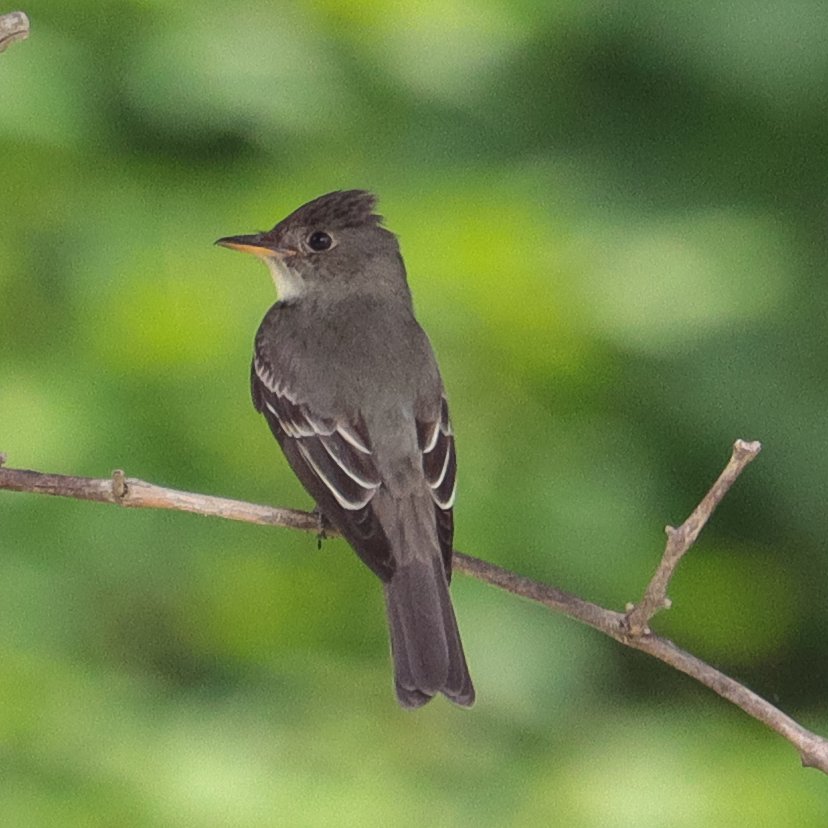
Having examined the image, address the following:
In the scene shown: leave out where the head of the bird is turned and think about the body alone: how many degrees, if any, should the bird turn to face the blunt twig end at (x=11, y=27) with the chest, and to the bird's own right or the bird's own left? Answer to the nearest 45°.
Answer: approximately 90° to the bird's own left

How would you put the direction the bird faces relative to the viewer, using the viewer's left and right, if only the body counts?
facing away from the viewer and to the left of the viewer
